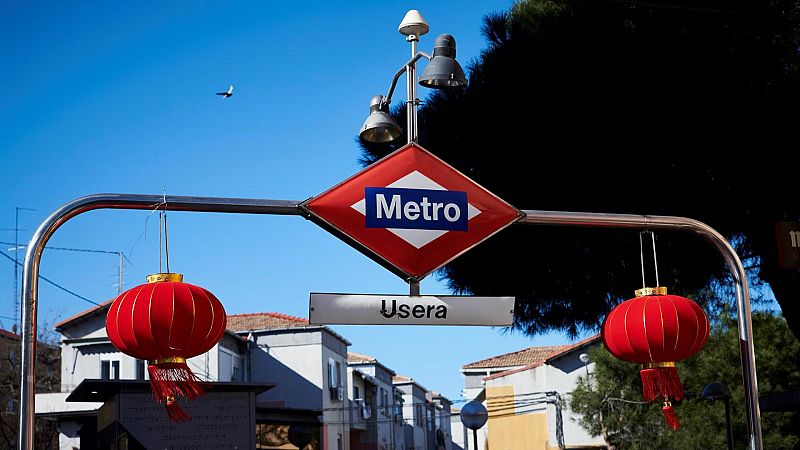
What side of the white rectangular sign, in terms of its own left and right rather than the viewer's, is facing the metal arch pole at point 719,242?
left

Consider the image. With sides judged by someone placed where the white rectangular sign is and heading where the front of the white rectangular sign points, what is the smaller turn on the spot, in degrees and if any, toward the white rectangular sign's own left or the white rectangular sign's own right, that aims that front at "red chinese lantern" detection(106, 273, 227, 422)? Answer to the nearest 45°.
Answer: approximately 90° to the white rectangular sign's own right

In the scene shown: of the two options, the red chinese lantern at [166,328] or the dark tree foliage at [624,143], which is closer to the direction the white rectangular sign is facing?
the red chinese lantern

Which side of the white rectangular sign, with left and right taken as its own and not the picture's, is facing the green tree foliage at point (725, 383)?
back

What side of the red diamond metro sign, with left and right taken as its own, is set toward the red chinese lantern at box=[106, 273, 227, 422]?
right

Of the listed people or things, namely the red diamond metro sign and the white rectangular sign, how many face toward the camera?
2

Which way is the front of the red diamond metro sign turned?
toward the camera

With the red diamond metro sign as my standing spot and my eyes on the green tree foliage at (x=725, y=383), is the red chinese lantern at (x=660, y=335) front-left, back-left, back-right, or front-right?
front-right

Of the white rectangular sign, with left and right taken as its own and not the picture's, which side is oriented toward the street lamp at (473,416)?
back

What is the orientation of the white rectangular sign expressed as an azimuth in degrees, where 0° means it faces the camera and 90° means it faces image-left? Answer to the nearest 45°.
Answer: approximately 0°

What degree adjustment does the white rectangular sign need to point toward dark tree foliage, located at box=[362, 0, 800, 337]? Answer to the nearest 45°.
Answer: approximately 180°
